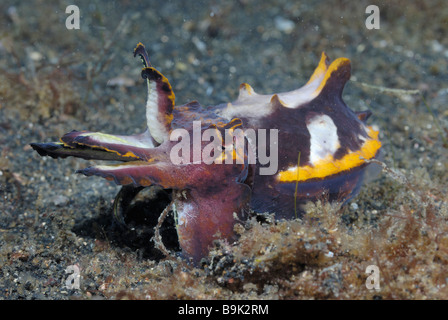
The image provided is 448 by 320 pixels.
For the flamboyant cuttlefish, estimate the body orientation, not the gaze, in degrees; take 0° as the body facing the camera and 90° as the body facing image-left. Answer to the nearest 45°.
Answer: approximately 90°
